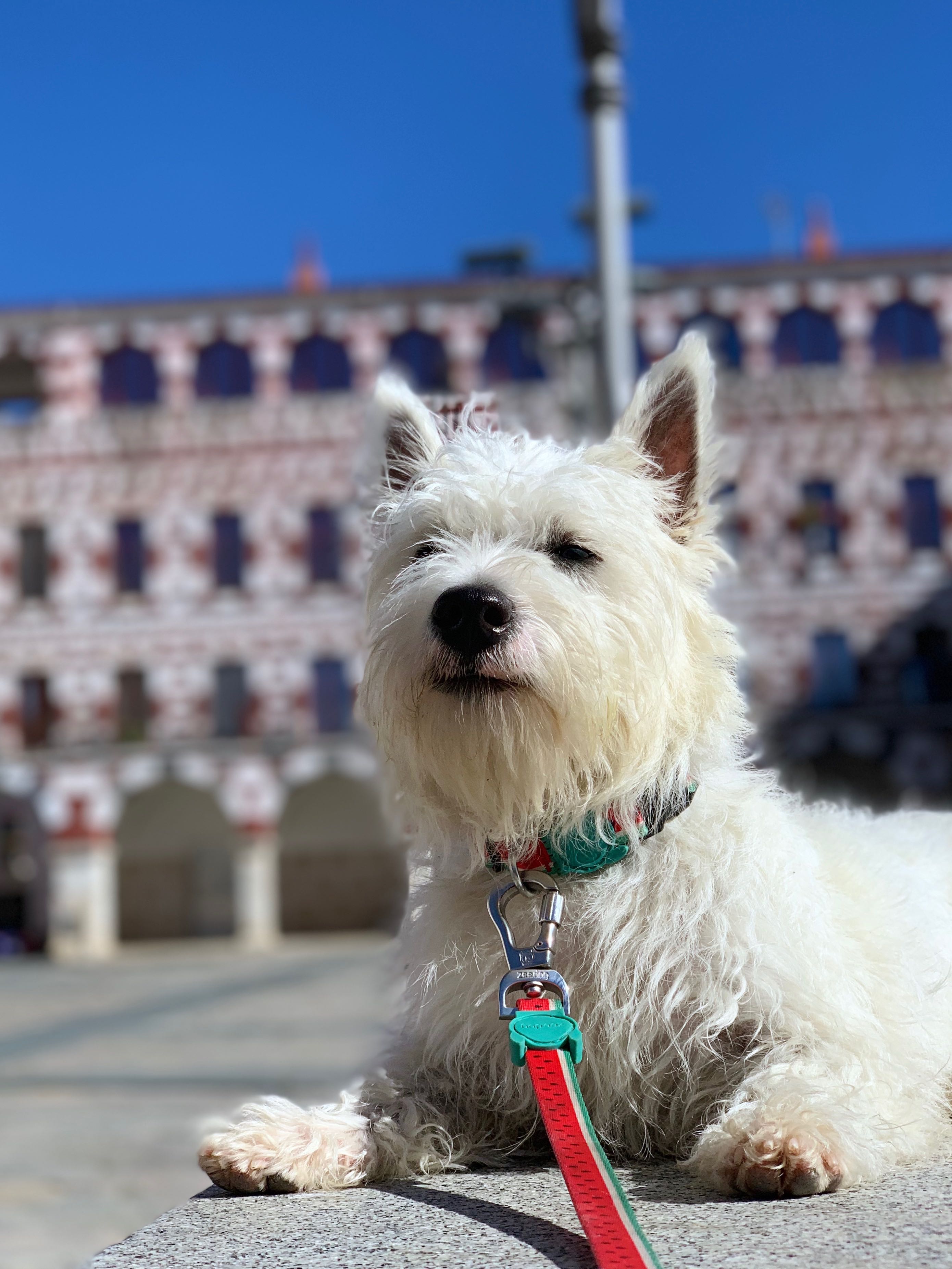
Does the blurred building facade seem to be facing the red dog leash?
yes

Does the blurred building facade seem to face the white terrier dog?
yes

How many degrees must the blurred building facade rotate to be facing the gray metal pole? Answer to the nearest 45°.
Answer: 0° — it already faces it

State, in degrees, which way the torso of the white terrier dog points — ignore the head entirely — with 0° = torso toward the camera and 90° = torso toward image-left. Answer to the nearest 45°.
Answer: approximately 45°

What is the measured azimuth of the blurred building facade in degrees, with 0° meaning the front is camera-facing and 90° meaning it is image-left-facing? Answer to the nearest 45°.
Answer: approximately 0°

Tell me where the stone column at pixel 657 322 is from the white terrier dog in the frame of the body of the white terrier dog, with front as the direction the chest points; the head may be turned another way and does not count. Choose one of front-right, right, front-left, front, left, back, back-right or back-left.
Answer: back-right
